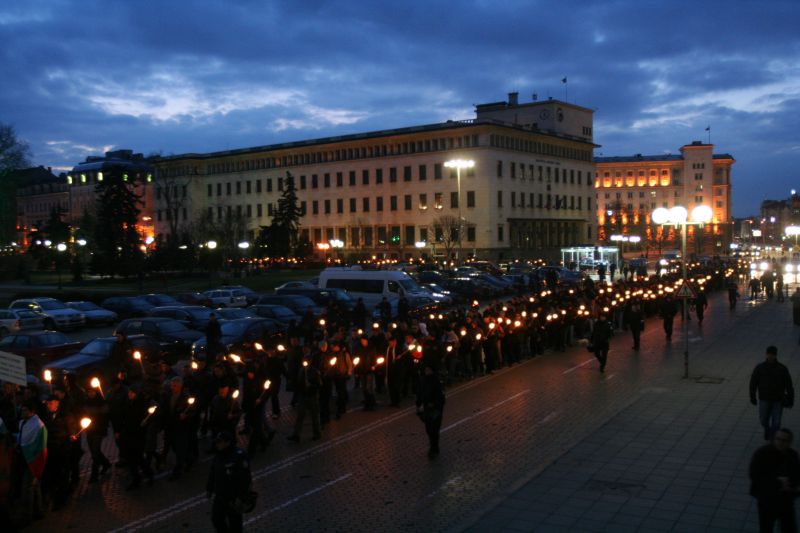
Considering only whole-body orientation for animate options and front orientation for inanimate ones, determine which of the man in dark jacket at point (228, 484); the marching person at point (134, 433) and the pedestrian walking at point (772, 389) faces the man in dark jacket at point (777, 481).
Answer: the pedestrian walking

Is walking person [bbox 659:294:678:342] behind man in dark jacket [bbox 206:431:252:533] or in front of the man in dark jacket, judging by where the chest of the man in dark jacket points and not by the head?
behind

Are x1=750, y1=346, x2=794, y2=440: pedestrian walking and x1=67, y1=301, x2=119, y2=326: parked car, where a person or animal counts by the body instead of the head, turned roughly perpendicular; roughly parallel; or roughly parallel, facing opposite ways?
roughly perpendicular

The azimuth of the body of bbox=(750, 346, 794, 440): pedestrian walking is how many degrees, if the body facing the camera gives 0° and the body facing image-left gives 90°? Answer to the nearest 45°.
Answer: approximately 0°

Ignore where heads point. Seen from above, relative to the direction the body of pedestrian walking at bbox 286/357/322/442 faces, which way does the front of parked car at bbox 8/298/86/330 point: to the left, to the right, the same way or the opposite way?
to the left
